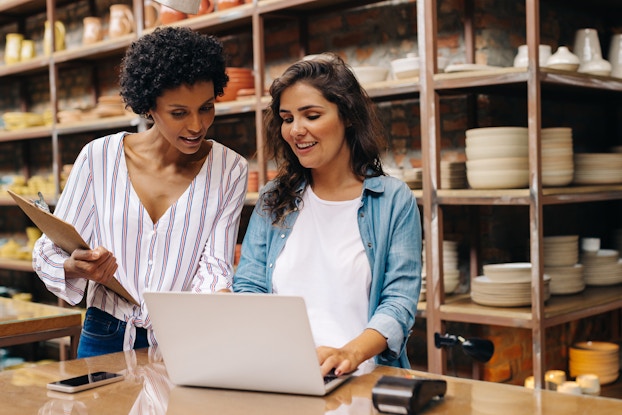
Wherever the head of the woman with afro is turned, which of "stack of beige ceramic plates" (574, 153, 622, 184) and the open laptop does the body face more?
the open laptop

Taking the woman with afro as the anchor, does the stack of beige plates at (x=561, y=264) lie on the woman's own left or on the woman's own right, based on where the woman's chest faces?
on the woman's own left

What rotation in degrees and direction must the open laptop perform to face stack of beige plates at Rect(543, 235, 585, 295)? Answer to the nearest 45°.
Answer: approximately 45° to its right

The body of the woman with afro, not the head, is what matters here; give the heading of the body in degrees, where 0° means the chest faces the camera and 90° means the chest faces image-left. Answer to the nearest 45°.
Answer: approximately 0°

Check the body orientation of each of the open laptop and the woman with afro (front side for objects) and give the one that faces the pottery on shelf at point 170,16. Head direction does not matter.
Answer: the open laptop

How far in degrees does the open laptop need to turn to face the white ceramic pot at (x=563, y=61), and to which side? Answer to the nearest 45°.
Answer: approximately 45° to its right

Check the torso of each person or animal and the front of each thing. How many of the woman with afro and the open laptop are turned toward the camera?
1

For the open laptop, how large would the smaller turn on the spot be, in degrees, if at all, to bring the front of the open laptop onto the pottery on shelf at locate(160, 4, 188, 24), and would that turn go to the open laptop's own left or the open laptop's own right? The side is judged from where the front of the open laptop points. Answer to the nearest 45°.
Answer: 0° — it already faces it

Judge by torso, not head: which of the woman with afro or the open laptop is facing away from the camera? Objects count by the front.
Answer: the open laptop

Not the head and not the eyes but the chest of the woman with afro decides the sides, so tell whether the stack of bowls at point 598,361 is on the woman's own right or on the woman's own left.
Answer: on the woman's own left

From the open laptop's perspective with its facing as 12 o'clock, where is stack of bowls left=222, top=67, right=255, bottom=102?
The stack of bowls is roughly at 12 o'clock from the open laptop.

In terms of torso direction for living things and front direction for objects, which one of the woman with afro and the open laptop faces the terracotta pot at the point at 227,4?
the open laptop

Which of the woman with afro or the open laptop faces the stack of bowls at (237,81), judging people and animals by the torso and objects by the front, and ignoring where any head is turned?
the open laptop

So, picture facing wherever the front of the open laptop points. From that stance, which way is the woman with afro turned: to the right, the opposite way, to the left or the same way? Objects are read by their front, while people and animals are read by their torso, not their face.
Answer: the opposite way

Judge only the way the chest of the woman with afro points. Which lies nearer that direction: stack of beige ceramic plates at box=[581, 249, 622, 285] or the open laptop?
the open laptop

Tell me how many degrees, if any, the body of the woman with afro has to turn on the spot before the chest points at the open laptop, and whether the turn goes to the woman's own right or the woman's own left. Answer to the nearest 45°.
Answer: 0° — they already face it

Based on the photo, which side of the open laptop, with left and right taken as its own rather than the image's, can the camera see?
back
